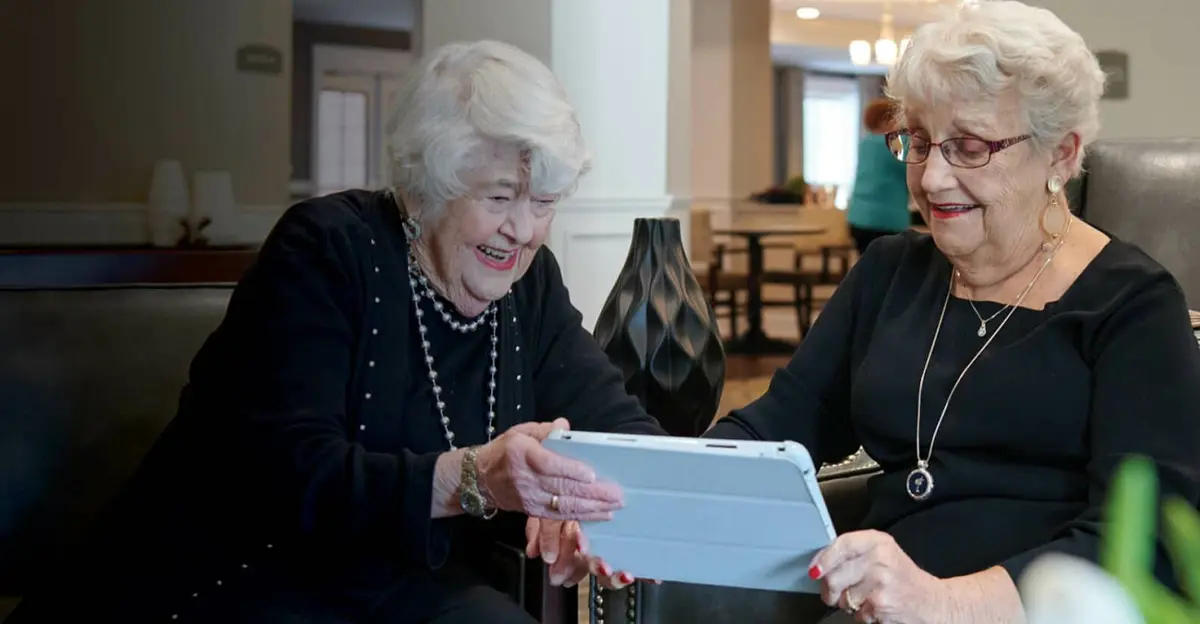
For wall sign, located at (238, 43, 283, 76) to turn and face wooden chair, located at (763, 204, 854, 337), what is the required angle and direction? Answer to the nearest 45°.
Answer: approximately 135° to its left

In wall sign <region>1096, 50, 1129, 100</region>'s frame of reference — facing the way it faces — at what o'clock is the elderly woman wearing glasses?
The elderly woman wearing glasses is roughly at 12 o'clock from the wall sign.

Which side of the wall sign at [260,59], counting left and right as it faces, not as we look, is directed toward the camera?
front

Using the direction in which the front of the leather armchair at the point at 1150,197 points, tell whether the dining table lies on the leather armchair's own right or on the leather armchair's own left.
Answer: on the leather armchair's own right

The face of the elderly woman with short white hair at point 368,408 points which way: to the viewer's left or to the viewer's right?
to the viewer's right

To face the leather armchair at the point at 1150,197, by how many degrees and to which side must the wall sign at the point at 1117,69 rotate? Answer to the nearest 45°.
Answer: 0° — it already faces it

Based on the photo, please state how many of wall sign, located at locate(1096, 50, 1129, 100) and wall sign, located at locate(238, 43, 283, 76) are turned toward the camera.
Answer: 2

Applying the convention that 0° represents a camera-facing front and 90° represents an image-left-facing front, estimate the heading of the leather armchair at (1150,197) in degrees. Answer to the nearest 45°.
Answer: approximately 45°

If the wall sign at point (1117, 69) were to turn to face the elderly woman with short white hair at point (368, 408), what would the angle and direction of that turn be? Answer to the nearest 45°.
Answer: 0° — it already faces them

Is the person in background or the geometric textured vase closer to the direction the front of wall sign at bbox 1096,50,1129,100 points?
the geometric textured vase

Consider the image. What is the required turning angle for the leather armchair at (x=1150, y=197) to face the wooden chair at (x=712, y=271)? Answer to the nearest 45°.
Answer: approximately 135° to its right

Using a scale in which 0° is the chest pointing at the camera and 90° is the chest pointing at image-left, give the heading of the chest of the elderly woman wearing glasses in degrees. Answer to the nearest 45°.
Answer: approximately 45°

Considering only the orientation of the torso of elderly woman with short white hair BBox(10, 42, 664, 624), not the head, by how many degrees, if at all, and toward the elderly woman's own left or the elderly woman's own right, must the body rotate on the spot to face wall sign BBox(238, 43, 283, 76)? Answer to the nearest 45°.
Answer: approximately 135° to the elderly woman's own left

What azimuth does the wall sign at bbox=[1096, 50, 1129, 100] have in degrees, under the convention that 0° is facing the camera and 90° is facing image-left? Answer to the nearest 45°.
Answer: approximately 0°
